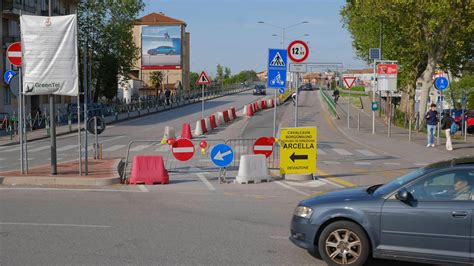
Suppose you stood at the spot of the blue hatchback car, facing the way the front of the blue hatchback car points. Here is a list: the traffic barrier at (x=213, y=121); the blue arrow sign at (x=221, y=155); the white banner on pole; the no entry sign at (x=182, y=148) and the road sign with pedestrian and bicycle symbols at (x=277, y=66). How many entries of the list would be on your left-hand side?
0

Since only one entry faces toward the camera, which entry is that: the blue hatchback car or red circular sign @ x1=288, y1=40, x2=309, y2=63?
the red circular sign

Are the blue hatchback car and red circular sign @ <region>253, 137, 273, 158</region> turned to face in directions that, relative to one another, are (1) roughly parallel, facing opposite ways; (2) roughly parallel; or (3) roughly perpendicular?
roughly perpendicular

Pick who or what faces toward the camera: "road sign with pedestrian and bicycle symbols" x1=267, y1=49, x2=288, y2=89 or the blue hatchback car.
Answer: the road sign with pedestrian and bicycle symbols

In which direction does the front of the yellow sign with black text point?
toward the camera

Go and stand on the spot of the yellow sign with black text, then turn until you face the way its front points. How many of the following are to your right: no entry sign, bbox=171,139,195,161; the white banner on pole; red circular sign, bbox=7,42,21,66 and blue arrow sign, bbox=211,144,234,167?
4

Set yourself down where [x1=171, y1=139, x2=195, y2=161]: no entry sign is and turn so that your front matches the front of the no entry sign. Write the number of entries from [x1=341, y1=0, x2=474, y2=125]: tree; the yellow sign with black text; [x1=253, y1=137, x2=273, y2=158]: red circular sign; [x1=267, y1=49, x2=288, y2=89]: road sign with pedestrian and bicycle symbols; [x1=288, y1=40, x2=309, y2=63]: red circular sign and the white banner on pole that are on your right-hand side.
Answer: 1

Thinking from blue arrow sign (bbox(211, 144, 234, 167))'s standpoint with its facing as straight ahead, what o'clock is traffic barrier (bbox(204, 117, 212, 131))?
The traffic barrier is roughly at 6 o'clock from the blue arrow sign.

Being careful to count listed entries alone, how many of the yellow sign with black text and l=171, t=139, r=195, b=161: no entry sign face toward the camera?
2

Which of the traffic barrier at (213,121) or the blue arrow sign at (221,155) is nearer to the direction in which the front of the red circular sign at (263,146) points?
the blue arrow sign

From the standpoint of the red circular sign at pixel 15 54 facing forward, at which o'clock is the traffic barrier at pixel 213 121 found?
The traffic barrier is roughly at 7 o'clock from the red circular sign.

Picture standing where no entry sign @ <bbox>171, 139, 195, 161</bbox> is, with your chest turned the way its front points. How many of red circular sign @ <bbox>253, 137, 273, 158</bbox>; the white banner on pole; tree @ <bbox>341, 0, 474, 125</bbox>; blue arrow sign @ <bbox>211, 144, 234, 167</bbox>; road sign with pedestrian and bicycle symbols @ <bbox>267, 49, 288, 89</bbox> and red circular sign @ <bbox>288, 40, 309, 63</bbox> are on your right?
1

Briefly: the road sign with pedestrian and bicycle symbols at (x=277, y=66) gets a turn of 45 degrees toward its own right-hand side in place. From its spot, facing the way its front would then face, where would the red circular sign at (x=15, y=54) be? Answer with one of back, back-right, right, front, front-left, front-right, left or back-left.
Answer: front-right

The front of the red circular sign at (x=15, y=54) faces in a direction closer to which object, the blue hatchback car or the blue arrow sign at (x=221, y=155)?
the blue hatchback car

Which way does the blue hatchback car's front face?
to the viewer's left

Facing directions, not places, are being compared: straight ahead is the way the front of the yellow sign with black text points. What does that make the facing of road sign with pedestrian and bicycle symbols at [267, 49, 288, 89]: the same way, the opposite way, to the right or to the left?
the same way

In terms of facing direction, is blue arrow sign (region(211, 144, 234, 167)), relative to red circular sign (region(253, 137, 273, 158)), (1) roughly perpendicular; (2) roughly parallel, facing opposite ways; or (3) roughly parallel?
roughly parallel
